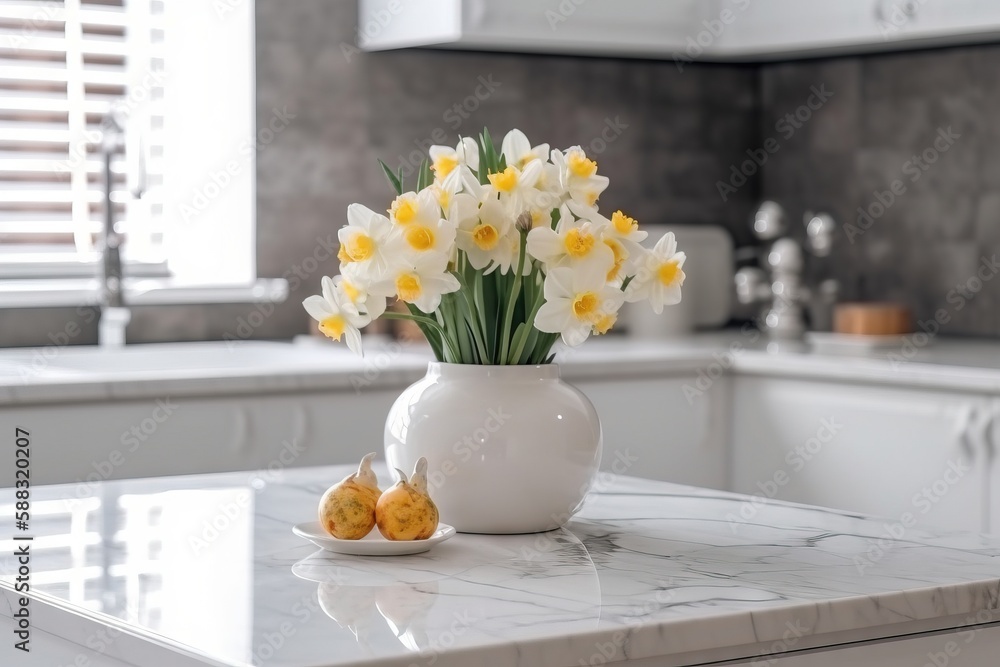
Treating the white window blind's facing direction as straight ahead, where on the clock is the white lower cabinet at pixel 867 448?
The white lower cabinet is roughly at 10 o'clock from the white window blind.

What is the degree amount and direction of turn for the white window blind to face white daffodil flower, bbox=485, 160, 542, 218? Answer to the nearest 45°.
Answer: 0° — it already faces it

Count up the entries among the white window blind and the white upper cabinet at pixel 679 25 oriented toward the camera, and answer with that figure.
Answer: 2

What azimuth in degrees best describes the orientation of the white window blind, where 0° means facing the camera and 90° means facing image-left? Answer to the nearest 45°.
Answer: approximately 0°

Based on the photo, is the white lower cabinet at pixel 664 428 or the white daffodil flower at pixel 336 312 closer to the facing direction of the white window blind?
the white daffodil flower

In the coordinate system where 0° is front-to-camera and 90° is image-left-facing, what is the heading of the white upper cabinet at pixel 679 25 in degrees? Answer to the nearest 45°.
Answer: approximately 0°
